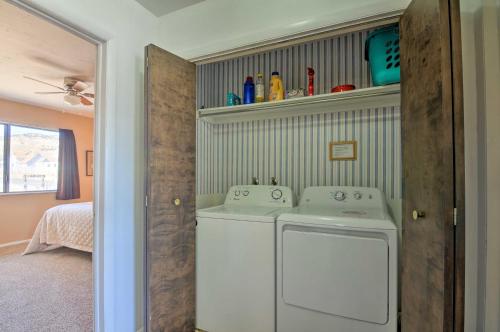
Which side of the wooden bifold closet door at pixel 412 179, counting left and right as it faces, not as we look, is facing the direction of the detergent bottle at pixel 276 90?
right

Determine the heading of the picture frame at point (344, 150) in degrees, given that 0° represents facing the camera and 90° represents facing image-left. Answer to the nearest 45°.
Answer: approximately 0°

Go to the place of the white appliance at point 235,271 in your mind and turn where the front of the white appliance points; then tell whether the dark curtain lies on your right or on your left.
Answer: on your right

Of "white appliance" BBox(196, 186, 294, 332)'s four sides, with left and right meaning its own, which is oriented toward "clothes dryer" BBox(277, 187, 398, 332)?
left

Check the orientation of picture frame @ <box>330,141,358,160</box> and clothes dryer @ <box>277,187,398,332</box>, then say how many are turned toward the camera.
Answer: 2

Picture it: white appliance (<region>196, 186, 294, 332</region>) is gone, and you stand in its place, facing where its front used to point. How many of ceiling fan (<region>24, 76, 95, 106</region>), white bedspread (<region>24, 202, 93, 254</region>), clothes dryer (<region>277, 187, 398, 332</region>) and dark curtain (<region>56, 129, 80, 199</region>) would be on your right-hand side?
3

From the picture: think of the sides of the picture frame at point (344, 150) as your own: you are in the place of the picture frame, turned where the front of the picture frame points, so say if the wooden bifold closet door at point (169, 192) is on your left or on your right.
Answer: on your right
